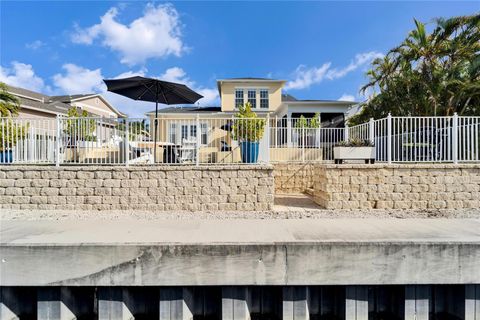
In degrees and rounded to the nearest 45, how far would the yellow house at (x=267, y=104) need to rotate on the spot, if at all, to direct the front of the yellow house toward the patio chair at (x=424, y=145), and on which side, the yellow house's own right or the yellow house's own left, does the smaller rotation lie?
0° — it already faces it

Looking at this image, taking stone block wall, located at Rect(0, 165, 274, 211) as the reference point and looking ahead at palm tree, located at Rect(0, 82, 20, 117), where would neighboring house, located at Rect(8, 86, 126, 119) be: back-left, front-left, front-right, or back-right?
front-right

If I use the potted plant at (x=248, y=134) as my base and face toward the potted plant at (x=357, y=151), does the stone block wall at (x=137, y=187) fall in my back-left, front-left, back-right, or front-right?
back-right

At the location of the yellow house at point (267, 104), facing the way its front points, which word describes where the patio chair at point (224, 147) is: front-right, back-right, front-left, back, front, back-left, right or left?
front

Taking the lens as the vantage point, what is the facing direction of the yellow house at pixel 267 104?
facing the viewer

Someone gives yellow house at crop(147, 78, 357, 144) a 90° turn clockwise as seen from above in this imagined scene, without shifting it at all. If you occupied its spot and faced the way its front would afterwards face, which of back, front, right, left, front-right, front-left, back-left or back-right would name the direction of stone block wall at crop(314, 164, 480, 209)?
left
